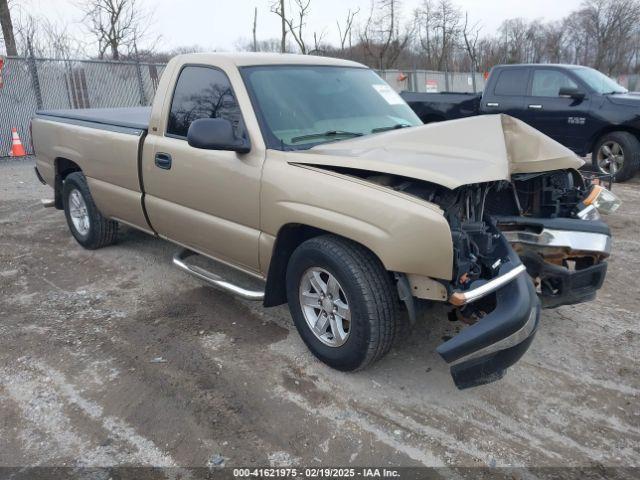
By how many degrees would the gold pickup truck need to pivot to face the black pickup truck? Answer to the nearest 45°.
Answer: approximately 90° to its left

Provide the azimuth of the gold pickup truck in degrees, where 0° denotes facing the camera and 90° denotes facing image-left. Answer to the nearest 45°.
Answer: approximately 315°

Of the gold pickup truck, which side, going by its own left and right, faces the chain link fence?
back

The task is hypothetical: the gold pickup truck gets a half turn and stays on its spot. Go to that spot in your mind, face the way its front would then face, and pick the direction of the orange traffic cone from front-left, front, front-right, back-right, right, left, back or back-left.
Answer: front

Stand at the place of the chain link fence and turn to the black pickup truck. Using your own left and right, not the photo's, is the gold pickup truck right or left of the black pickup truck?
right
